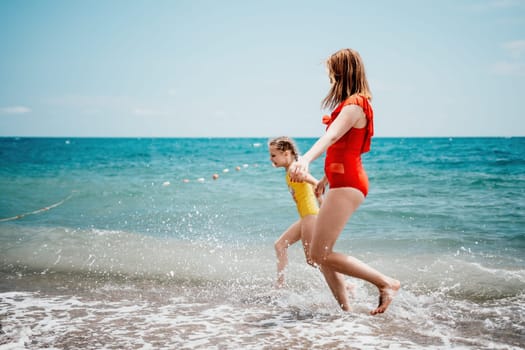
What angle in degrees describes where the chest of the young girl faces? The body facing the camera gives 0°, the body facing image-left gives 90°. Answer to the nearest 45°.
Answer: approximately 90°

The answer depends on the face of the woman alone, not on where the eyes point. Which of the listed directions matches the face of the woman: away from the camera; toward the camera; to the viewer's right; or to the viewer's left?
to the viewer's left

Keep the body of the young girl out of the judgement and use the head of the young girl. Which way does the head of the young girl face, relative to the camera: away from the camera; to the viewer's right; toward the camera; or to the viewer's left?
to the viewer's left

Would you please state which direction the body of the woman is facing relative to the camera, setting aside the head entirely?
to the viewer's left
